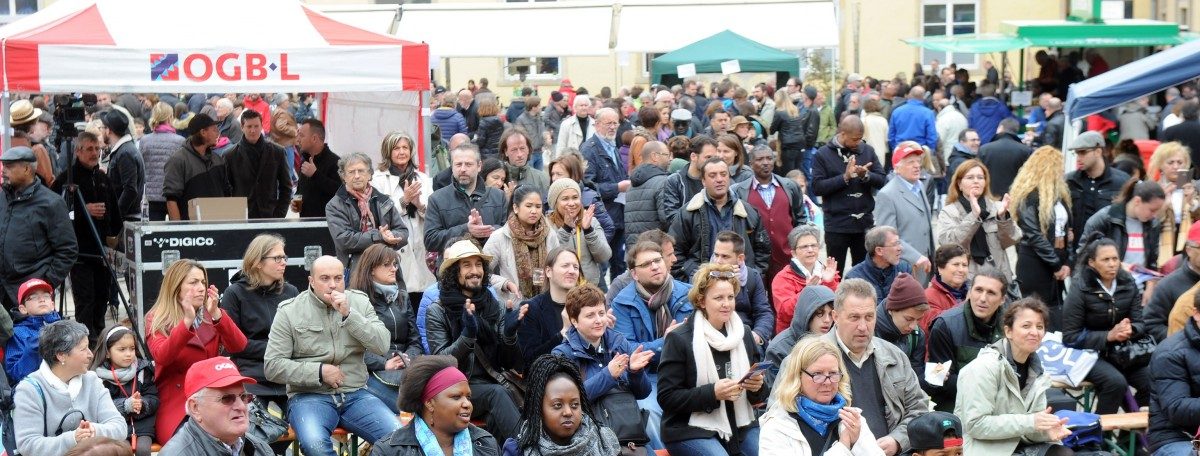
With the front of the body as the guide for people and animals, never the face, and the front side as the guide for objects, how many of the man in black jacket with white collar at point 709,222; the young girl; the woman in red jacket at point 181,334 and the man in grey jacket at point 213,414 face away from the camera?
0

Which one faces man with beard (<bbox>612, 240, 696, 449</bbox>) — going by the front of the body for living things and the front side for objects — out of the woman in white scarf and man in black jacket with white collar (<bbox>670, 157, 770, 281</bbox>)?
man in black jacket with white collar (<bbox>670, 157, 770, 281</bbox>)

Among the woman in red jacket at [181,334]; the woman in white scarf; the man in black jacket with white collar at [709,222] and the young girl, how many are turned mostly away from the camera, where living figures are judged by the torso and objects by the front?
0

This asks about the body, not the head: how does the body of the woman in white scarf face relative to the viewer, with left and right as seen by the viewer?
facing the viewer and to the right of the viewer

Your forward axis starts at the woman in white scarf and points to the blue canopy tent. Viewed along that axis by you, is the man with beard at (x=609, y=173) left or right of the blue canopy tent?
left

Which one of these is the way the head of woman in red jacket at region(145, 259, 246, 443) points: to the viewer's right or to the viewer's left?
to the viewer's right

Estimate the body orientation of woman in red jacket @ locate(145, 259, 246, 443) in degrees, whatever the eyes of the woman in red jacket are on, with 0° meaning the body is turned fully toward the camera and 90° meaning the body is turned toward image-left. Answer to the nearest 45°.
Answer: approximately 315°

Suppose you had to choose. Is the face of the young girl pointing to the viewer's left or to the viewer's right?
to the viewer's right

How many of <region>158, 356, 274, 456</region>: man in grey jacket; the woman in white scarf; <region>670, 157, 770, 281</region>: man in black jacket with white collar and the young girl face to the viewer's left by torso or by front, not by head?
0

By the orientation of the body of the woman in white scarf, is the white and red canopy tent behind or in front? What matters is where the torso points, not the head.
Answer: behind

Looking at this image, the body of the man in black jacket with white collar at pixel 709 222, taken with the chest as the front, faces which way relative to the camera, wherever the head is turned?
toward the camera

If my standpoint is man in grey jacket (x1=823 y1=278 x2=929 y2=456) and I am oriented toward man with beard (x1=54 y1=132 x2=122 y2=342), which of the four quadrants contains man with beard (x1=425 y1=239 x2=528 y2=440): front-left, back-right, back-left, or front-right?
front-left

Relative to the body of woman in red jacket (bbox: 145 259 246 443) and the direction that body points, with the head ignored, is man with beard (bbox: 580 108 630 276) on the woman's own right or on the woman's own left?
on the woman's own left

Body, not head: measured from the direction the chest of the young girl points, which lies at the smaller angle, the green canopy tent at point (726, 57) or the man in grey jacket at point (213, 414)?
the man in grey jacket

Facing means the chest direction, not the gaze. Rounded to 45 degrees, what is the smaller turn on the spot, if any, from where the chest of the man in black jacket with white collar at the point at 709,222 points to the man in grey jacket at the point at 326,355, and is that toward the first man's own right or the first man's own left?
approximately 45° to the first man's own right
